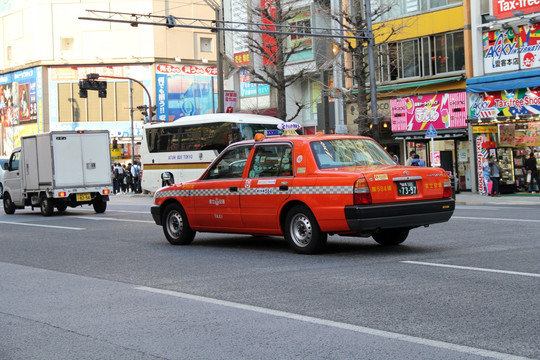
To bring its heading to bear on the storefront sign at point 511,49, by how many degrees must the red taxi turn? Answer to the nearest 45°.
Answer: approximately 90° to its right

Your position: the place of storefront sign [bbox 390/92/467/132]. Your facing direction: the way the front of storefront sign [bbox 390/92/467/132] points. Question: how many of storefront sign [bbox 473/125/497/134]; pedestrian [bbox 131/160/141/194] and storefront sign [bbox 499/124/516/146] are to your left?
2

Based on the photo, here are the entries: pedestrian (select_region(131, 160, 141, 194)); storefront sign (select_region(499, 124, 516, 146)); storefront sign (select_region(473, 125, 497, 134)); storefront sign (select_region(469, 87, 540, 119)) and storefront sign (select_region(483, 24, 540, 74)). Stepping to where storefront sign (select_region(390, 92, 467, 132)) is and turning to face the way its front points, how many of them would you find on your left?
4

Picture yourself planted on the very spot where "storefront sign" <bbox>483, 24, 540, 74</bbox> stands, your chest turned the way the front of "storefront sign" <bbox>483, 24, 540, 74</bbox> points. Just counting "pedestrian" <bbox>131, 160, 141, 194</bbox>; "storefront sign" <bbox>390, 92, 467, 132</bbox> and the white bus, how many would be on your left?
0

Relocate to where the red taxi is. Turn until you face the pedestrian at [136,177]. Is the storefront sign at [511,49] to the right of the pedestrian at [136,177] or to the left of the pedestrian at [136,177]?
right

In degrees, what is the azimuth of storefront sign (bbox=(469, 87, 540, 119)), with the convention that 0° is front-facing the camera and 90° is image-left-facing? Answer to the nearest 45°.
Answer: approximately 45°

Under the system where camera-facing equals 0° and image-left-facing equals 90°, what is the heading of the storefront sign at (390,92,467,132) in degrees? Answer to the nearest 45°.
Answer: approximately 45°

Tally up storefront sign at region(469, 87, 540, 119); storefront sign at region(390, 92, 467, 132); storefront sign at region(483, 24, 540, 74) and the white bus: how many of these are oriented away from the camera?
0

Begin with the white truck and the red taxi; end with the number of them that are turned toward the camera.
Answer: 0

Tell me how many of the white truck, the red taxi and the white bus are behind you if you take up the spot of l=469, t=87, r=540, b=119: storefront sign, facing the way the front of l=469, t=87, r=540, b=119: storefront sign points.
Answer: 0

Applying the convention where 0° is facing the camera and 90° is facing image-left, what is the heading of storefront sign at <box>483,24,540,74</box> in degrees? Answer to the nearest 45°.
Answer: approximately 45°

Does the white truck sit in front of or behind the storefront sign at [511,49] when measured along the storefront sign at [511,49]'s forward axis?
in front

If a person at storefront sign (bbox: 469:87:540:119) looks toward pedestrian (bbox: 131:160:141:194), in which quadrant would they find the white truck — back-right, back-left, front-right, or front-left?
front-left

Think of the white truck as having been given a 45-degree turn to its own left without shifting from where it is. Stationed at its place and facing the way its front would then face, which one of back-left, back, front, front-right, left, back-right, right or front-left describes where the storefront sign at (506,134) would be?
back

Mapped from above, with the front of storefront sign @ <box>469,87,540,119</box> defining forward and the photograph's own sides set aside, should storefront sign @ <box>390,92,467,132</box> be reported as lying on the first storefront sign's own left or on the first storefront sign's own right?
on the first storefront sign's own right

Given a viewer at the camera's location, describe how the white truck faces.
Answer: facing away from the viewer and to the left of the viewer

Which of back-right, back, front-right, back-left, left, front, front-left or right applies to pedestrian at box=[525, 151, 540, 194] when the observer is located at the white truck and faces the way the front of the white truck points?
back-right
